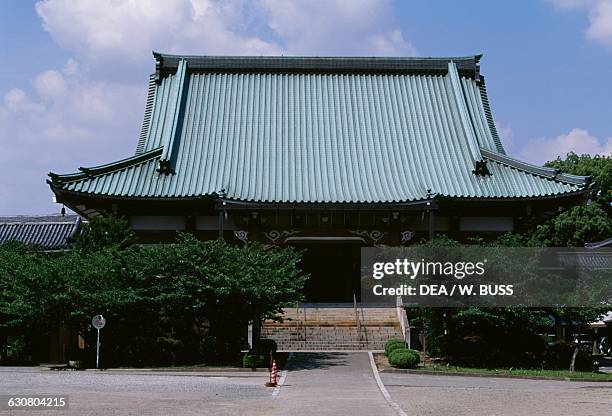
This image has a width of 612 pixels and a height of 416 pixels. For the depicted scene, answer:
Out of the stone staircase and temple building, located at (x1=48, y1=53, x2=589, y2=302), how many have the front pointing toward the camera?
2

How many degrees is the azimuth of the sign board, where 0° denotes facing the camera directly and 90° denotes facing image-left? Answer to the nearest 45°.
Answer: approximately 0°

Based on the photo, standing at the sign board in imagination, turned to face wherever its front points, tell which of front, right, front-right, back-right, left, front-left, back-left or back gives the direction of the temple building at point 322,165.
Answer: back-left

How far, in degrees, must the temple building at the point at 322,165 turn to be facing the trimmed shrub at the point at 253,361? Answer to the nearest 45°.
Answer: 0° — it already faces it

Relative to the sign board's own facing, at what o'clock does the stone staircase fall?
The stone staircase is roughly at 8 o'clock from the sign board.

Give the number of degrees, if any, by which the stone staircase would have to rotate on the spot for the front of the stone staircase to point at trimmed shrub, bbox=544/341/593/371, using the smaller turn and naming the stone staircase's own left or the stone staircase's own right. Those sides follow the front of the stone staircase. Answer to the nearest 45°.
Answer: approximately 45° to the stone staircase's own left

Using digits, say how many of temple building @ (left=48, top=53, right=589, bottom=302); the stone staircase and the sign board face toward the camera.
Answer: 3

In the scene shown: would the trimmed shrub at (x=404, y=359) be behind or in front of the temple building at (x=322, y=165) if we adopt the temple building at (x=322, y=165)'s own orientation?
in front

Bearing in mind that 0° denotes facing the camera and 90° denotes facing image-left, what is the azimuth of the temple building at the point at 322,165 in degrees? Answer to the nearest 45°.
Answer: approximately 0°

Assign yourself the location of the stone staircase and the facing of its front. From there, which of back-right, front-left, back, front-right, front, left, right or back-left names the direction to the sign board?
front-right

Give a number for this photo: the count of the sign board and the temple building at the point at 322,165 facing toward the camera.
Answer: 2
